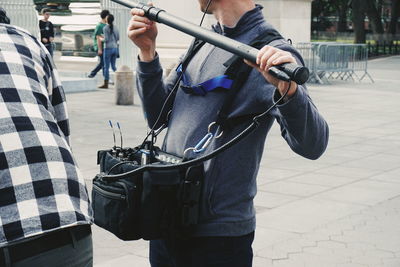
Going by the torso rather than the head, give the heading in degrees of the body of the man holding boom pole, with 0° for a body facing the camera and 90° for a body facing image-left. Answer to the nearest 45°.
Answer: approximately 45°

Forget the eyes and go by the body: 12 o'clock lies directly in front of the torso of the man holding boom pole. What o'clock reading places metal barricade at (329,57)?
The metal barricade is roughly at 5 o'clock from the man holding boom pole.

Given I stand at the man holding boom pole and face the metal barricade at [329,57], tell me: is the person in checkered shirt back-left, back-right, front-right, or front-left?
back-left

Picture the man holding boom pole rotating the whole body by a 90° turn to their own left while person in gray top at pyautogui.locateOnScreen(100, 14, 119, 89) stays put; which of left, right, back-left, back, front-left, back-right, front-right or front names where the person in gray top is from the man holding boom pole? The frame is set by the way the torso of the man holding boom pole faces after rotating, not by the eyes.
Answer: back-left

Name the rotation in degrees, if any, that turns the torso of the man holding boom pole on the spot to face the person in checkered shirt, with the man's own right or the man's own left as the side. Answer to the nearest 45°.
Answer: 0° — they already face them

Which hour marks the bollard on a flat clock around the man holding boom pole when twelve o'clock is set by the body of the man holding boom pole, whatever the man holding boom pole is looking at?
The bollard is roughly at 4 o'clock from the man holding boom pole.
